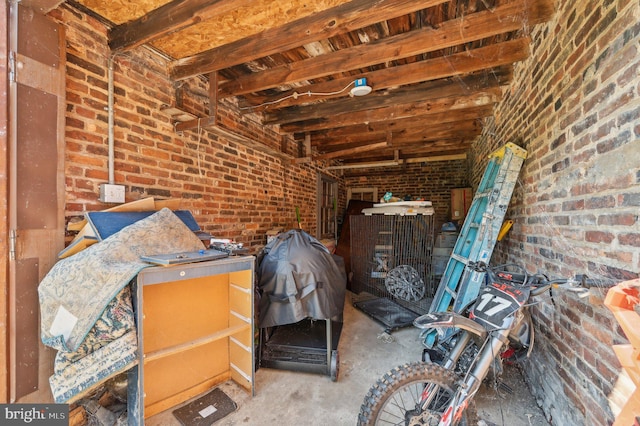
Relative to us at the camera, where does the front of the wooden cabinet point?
facing the viewer and to the right of the viewer

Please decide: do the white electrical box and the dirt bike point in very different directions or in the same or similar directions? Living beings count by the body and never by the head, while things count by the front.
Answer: very different directions

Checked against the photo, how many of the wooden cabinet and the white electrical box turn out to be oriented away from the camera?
0

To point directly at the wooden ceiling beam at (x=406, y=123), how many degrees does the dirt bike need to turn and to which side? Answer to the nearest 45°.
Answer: approximately 135° to its right

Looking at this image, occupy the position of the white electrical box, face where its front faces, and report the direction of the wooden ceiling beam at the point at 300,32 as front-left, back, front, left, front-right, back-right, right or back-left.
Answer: front

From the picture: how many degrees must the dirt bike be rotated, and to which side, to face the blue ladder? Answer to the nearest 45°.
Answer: approximately 135° to its right

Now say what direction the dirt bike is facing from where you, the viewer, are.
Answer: facing the viewer and to the left of the viewer
